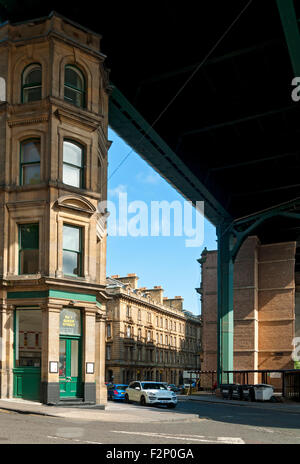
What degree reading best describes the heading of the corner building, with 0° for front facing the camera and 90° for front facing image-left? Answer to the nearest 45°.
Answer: approximately 315°

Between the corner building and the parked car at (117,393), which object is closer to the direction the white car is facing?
the corner building

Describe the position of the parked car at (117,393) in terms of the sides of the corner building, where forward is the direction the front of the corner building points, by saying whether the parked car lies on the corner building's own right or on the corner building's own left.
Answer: on the corner building's own left
